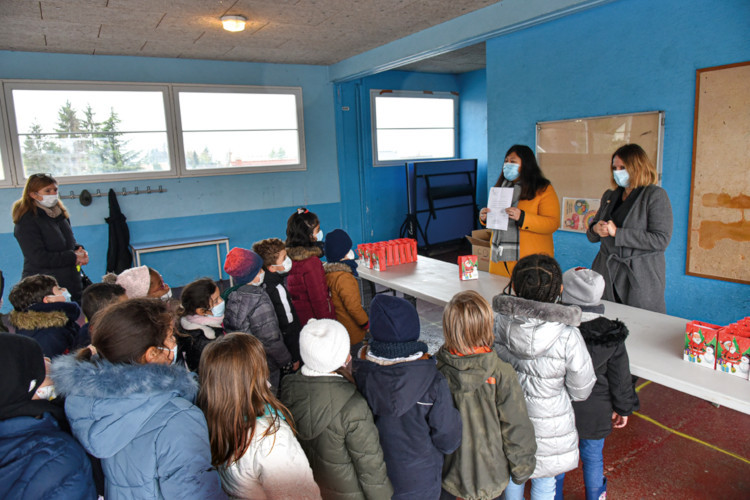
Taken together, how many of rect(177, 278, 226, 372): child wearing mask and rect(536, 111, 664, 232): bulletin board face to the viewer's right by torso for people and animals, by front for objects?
1

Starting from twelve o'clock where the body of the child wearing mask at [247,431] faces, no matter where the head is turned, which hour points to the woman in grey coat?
The woman in grey coat is roughly at 1 o'clock from the child wearing mask.

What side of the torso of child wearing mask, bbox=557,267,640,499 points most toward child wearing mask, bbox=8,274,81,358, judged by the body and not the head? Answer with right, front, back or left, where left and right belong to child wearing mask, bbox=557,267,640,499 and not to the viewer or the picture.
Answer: left

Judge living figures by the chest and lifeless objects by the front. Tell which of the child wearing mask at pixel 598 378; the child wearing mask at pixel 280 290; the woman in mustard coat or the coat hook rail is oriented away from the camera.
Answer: the child wearing mask at pixel 598 378

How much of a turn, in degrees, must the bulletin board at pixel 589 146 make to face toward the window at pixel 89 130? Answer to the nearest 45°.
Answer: approximately 45° to its right

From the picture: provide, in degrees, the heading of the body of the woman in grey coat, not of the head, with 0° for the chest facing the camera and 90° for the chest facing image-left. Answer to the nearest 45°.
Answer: approximately 45°

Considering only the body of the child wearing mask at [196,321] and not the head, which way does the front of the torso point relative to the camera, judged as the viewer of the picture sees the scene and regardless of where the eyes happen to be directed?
to the viewer's right

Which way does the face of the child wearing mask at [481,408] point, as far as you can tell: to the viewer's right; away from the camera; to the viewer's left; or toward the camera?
away from the camera

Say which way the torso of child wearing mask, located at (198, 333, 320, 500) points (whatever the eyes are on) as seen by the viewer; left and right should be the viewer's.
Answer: facing away from the viewer and to the right of the viewer

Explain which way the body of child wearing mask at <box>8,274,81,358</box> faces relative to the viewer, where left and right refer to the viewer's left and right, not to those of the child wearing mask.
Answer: facing away from the viewer and to the right of the viewer

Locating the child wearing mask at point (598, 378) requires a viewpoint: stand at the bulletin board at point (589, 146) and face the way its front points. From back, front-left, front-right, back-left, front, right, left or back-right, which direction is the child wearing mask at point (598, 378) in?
front-left
